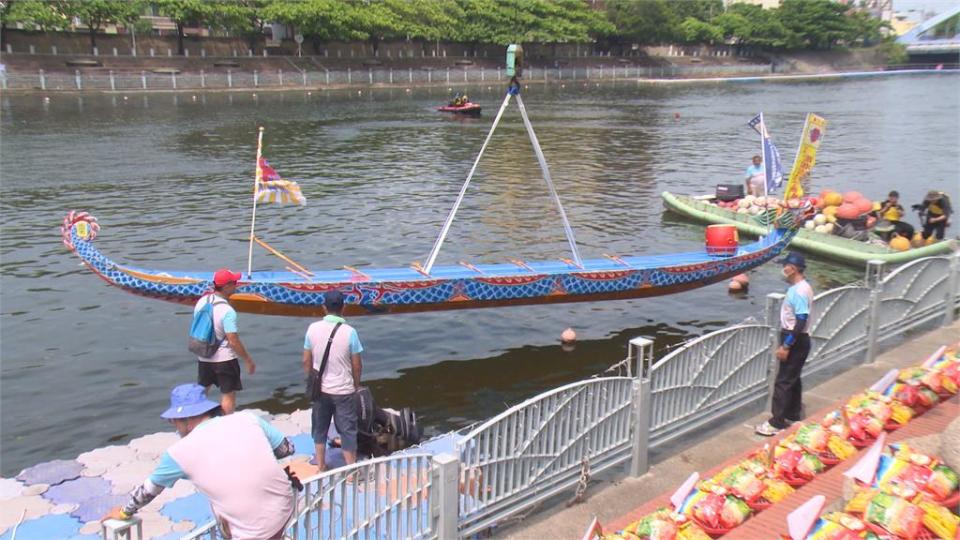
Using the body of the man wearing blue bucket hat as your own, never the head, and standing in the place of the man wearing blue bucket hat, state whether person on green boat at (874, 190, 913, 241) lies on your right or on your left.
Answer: on your right

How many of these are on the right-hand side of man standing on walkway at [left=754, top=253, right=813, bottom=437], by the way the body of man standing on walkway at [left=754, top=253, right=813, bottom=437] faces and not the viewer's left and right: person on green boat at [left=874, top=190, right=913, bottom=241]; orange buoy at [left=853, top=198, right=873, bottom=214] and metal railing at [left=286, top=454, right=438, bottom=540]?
2

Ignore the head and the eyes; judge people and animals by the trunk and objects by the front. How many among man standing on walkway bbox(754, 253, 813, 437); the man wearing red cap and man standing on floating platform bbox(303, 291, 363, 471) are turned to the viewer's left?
1

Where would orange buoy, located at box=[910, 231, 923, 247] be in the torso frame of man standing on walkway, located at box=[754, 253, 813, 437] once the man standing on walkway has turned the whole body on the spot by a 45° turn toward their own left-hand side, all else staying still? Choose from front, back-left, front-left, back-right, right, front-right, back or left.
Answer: back-right

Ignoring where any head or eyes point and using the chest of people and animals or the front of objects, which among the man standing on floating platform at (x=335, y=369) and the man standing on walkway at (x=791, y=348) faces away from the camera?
the man standing on floating platform at (x=335, y=369)

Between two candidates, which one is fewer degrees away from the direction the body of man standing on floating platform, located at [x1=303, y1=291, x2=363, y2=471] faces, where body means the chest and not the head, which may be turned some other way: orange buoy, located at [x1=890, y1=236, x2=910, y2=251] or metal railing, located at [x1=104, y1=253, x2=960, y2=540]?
the orange buoy

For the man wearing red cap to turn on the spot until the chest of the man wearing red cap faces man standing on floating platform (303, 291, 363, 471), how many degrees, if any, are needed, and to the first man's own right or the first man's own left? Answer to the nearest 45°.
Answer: approximately 90° to the first man's own right

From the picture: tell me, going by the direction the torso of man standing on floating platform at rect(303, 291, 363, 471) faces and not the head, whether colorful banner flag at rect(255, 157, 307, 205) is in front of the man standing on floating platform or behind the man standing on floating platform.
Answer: in front

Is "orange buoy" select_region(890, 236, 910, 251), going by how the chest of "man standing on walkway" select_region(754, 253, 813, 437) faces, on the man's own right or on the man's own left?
on the man's own right

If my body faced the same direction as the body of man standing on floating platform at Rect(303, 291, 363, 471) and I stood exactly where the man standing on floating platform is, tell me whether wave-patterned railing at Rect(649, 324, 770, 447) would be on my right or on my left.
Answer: on my right

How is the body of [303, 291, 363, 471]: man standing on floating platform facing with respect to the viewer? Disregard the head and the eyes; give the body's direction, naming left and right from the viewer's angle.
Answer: facing away from the viewer

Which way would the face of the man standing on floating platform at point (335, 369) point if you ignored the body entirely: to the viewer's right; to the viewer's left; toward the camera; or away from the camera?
away from the camera

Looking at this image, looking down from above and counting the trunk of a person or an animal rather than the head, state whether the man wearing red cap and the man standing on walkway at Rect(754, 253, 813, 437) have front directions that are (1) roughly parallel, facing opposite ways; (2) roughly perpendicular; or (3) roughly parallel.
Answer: roughly parallel, facing opposite ways

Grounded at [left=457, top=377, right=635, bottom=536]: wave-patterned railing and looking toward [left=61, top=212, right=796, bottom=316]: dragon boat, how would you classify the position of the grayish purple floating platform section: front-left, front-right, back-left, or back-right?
front-left

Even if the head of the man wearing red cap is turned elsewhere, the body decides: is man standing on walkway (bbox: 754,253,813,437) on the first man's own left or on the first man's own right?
on the first man's own right

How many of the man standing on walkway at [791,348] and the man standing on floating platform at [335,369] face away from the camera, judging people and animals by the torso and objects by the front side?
1

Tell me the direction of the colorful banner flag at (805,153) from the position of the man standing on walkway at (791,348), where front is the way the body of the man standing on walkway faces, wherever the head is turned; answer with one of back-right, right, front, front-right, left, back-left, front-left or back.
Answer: right

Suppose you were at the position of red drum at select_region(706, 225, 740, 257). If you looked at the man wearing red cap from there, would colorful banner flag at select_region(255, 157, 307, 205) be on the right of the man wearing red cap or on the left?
right

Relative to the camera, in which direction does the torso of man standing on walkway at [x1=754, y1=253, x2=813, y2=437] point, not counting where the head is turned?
to the viewer's left

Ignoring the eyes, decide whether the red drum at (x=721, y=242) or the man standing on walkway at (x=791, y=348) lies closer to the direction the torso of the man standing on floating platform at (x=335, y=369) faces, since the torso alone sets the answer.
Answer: the red drum
